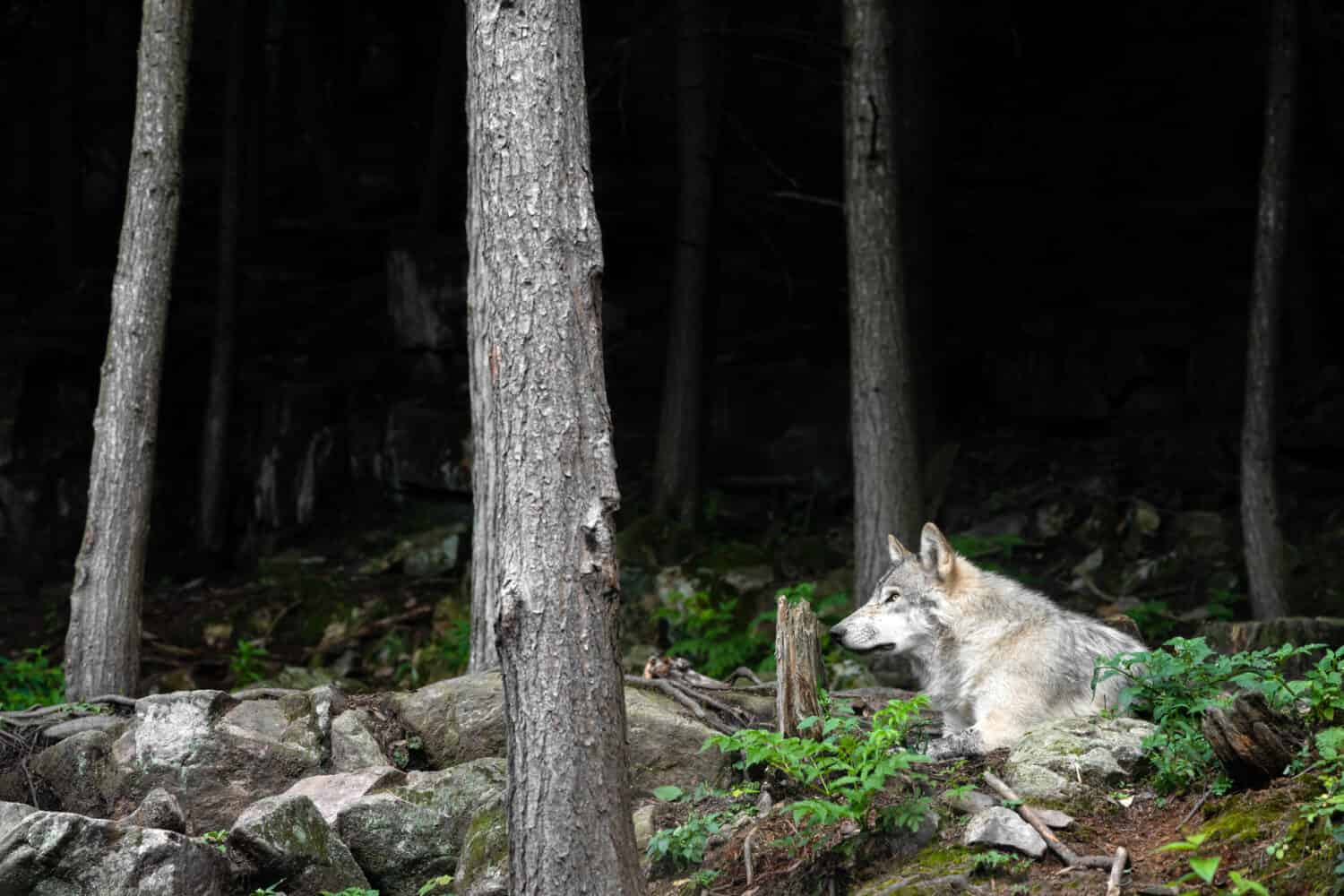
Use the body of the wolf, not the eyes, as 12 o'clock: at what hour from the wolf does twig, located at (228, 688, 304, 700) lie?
The twig is roughly at 12 o'clock from the wolf.

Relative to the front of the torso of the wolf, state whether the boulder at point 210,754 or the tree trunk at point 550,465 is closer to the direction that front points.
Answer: the boulder

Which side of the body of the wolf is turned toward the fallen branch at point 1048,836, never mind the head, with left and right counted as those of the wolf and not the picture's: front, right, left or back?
left

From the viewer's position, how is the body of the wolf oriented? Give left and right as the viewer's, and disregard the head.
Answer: facing to the left of the viewer

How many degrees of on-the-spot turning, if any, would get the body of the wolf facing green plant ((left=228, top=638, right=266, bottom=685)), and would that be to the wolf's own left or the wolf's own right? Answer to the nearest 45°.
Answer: approximately 45° to the wolf's own right
